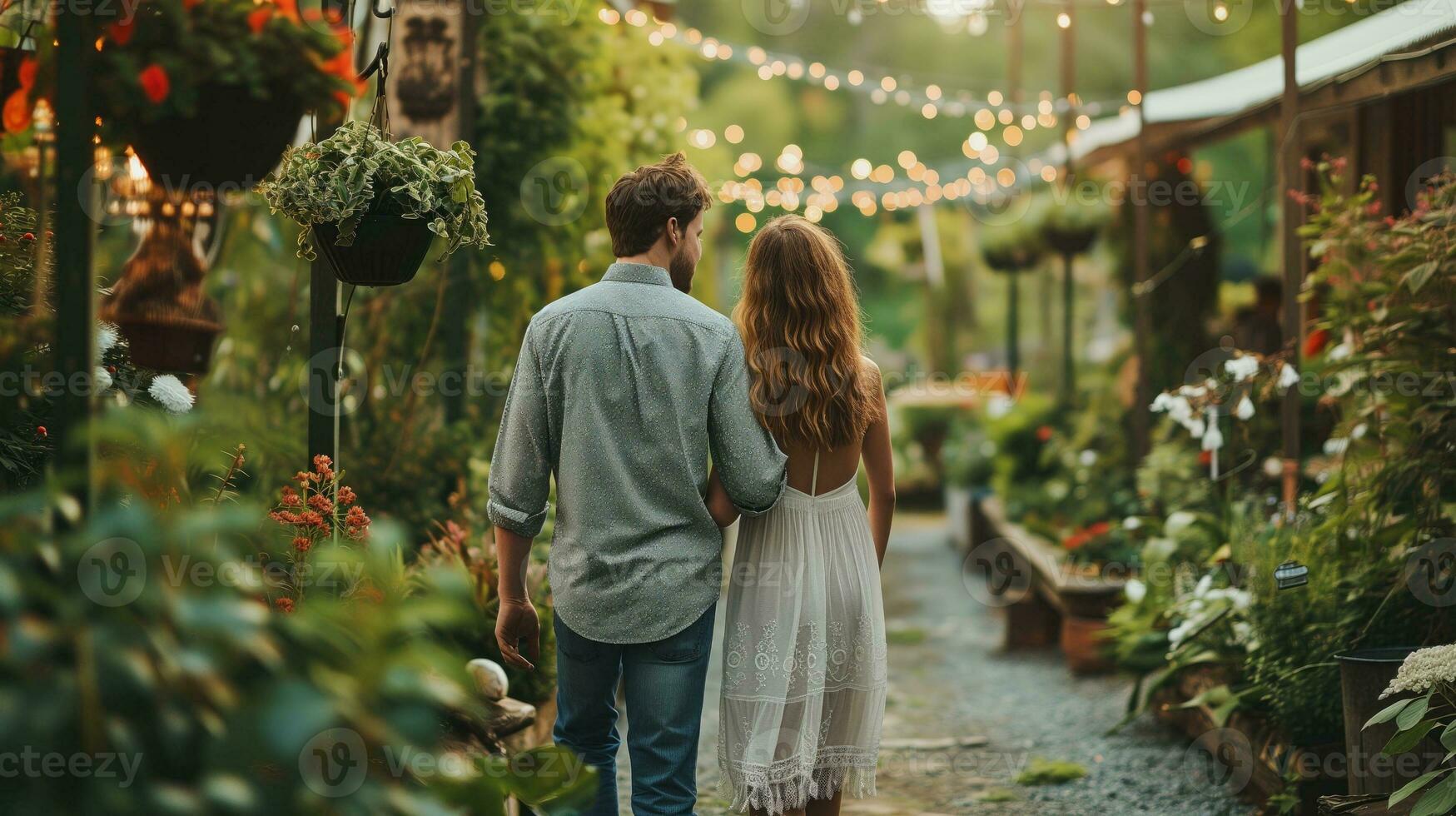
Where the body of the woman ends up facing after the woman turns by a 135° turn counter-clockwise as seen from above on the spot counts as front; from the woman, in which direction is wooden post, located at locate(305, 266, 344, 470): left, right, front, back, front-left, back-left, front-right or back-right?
front-right

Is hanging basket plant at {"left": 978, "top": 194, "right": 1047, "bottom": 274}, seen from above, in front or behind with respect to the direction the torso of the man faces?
in front

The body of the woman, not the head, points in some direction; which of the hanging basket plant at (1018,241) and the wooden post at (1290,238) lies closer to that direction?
the hanging basket plant

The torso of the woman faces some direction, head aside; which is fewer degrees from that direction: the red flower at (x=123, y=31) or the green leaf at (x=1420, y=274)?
the green leaf

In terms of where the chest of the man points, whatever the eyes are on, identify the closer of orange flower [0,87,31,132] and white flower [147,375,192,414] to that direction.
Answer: the white flower

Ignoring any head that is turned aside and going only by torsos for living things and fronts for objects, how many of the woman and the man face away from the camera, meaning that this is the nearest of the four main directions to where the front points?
2

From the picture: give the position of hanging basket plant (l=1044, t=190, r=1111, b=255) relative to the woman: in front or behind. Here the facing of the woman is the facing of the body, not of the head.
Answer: in front

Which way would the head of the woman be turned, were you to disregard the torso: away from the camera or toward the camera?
away from the camera

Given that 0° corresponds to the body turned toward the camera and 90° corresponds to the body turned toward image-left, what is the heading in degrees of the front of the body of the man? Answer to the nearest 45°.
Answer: approximately 180°

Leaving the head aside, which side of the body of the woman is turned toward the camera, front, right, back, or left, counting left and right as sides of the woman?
back

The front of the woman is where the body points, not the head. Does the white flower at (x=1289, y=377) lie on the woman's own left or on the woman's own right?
on the woman's own right

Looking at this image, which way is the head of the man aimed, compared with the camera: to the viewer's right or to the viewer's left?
to the viewer's right
